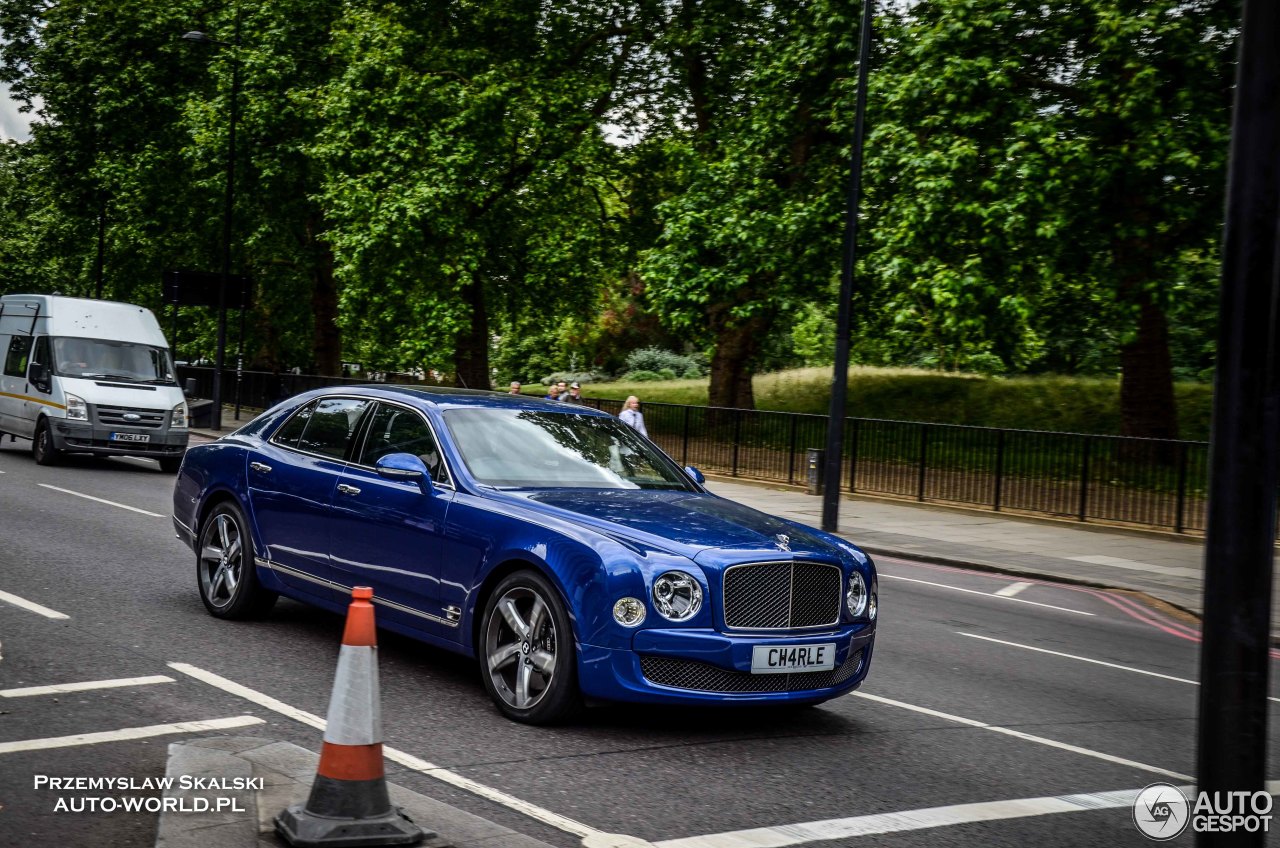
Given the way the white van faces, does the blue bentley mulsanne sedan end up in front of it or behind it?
in front

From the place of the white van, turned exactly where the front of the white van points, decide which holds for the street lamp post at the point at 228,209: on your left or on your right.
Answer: on your left

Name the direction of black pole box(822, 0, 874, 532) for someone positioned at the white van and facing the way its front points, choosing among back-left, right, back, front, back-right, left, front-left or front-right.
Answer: front

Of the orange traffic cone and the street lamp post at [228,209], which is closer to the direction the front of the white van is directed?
the orange traffic cone

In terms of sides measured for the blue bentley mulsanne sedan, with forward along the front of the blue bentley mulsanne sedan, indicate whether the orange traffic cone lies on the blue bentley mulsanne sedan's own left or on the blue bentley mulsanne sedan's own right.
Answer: on the blue bentley mulsanne sedan's own right

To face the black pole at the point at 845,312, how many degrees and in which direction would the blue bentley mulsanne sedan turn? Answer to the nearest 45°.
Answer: approximately 135° to its left

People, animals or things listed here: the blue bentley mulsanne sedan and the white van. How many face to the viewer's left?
0

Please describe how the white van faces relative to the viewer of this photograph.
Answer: facing the viewer and to the right of the viewer

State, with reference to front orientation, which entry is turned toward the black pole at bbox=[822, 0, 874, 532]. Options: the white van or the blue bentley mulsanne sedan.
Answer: the white van

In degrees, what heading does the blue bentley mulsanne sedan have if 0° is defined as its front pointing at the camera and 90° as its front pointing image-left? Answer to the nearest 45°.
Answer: approximately 315°
